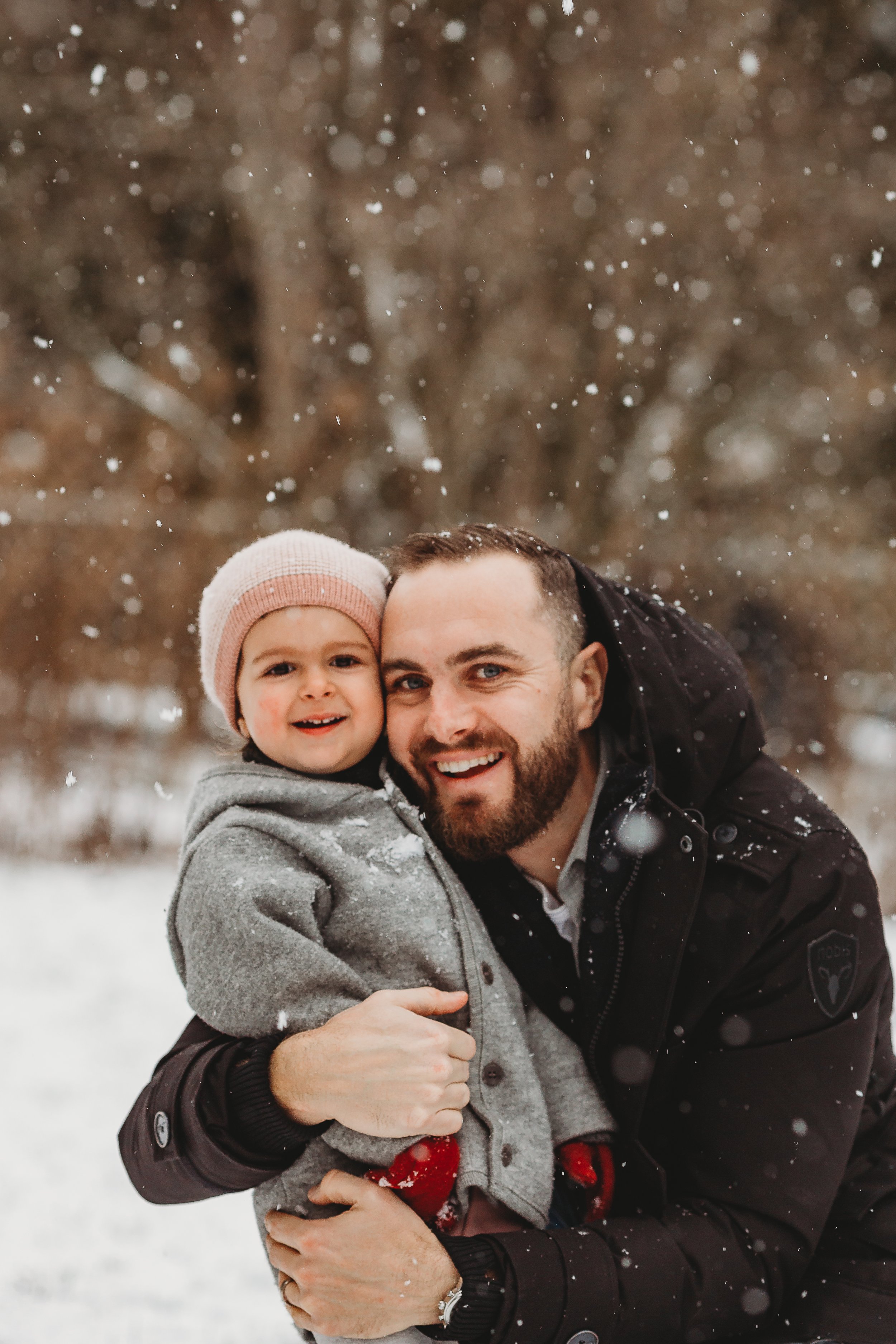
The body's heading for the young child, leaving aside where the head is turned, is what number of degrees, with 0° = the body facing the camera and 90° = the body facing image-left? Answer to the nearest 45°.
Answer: approximately 315°

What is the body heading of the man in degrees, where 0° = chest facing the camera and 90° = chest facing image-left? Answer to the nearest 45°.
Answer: approximately 45°
